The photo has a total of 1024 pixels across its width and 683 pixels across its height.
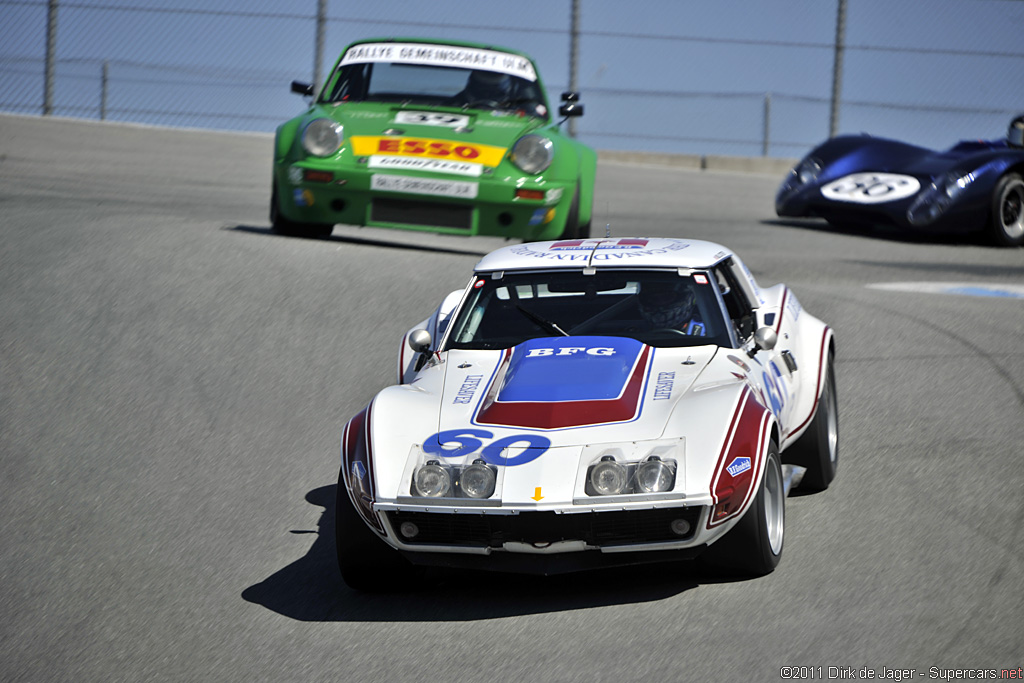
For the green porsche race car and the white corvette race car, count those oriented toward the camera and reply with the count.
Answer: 2

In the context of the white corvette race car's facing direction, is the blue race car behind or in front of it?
behind

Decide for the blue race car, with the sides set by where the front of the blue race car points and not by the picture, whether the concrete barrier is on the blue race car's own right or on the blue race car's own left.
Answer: on the blue race car's own right

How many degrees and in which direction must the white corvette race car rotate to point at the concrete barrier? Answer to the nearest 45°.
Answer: approximately 180°

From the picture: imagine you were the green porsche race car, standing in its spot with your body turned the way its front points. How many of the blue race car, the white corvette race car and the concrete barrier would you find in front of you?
1

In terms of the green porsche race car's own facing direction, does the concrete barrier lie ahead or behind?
behind

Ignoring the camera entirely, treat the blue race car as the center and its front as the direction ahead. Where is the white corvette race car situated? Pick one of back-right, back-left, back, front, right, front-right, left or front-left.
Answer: front-left

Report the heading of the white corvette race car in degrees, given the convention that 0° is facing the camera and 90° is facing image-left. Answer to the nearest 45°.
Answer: approximately 0°

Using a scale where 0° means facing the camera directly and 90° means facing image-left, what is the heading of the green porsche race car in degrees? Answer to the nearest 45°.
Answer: approximately 0°

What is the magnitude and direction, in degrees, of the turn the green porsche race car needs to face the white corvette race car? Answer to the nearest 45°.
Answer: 0° — it already faces it
